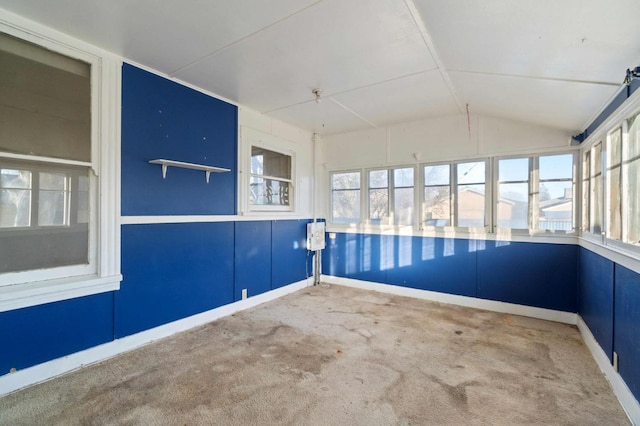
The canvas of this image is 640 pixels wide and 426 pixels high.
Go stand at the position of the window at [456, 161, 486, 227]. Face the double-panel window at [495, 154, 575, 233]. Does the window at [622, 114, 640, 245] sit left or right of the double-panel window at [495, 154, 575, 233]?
right

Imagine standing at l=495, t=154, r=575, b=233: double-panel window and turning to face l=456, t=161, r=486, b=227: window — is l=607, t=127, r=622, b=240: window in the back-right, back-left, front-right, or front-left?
back-left

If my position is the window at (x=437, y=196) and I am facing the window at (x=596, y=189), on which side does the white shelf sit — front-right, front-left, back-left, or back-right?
back-right

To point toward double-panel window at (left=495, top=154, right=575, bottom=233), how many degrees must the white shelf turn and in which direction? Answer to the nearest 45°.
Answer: approximately 45° to its left

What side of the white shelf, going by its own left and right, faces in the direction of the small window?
left

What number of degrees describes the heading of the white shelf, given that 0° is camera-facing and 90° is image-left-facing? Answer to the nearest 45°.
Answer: approximately 315°

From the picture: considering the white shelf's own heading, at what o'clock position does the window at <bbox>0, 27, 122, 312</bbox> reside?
The window is roughly at 4 o'clock from the white shelf.

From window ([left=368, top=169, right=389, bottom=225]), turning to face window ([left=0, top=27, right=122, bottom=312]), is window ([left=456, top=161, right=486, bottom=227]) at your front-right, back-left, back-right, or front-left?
back-left

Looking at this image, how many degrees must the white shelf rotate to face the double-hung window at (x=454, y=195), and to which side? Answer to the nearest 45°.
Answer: approximately 45° to its left

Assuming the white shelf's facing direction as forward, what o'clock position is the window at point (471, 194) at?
The window is roughly at 11 o'clock from the white shelf.
